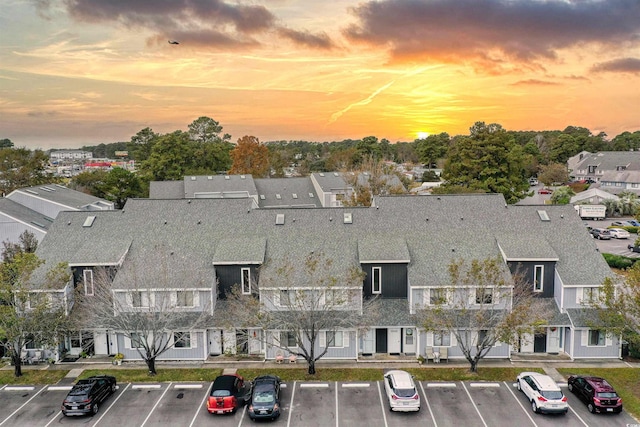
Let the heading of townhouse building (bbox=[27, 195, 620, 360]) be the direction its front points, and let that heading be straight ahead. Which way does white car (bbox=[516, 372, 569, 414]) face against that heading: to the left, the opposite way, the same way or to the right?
the opposite way

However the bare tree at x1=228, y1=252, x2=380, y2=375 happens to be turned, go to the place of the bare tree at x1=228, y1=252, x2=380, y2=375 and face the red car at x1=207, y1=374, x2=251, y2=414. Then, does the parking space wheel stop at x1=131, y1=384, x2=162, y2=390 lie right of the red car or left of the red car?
right

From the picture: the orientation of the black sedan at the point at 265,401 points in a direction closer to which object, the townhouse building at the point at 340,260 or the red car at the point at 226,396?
the townhouse building

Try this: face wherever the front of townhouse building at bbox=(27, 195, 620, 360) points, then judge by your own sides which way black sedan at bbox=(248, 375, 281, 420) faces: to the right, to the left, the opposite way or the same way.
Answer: the opposite way

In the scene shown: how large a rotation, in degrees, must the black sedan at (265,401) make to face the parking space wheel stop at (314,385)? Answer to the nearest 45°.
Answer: approximately 45° to its right

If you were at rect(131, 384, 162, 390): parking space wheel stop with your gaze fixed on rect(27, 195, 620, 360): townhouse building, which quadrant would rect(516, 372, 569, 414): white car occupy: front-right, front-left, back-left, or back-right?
front-right

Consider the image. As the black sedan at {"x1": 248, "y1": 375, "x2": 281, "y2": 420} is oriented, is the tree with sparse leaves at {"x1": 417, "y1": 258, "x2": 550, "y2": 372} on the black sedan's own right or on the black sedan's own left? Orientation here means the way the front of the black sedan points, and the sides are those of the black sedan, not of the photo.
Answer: on the black sedan's own right

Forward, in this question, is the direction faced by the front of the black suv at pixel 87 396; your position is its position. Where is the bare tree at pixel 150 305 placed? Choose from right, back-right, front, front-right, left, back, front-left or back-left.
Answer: front

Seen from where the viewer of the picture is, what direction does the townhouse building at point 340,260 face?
facing the viewer

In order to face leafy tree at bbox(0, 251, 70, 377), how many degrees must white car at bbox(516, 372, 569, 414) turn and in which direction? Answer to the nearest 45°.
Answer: approximately 45° to its left

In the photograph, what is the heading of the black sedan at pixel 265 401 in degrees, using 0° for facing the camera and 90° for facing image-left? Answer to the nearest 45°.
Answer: approximately 180°

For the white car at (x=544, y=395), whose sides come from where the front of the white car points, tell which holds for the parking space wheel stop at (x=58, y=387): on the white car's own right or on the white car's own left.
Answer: on the white car's own left

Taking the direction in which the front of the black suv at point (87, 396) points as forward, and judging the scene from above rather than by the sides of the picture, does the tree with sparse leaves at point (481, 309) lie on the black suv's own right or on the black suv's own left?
on the black suv's own right

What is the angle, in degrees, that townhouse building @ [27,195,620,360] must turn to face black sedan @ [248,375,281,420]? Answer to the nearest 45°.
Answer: approximately 45° to its right

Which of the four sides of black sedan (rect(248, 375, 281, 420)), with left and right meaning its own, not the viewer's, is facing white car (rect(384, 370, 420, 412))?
right

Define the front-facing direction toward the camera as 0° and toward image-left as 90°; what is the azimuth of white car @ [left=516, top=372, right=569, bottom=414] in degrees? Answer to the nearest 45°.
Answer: approximately 135°

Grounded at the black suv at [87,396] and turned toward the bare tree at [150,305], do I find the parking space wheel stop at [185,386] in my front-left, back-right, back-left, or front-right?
front-right

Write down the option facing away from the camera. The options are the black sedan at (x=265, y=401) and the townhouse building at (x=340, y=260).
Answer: the black sedan
